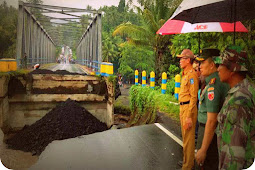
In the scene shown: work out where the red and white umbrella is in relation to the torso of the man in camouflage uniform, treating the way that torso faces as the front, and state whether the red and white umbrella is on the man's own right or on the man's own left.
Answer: on the man's own right

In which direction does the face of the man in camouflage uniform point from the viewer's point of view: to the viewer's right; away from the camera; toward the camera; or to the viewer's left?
to the viewer's left

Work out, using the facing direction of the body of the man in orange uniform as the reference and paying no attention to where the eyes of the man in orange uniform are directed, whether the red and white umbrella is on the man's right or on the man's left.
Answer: on the man's right

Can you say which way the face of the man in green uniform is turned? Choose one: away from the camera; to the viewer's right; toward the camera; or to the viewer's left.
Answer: to the viewer's left

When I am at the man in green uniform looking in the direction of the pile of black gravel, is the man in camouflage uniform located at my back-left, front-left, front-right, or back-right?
back-left

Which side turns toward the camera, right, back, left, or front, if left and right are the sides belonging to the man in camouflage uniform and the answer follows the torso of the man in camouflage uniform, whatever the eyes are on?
left

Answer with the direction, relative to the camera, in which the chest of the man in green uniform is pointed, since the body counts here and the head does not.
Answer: to the viewer's left

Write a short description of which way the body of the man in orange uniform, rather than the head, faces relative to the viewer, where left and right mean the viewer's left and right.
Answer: facing to the left of the viewer

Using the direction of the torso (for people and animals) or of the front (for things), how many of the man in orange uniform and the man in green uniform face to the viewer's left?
2

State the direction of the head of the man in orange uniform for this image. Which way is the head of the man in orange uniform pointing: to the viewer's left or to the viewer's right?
to the viewer's left
